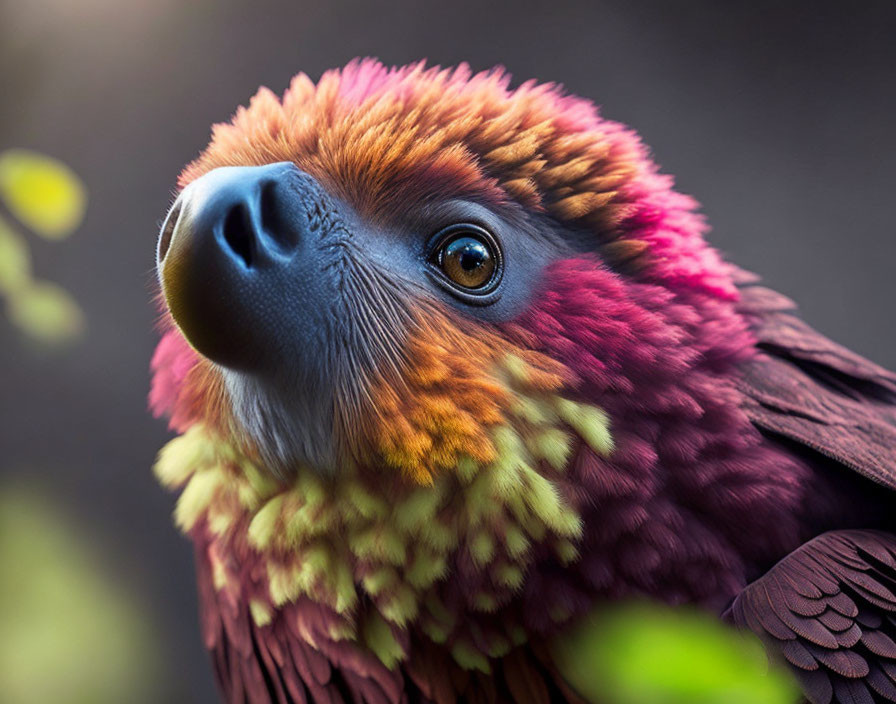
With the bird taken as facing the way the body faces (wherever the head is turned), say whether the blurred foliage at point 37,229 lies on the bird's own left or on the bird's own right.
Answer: on the bird's own right

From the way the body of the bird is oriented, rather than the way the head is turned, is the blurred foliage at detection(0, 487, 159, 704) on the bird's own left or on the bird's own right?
on the bird's own right

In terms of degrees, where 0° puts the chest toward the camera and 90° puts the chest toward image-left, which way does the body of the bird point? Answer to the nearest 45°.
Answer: approximately 45°

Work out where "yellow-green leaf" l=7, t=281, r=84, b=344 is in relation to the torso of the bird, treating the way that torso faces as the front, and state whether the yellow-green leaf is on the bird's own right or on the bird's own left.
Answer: on the bird's own right
